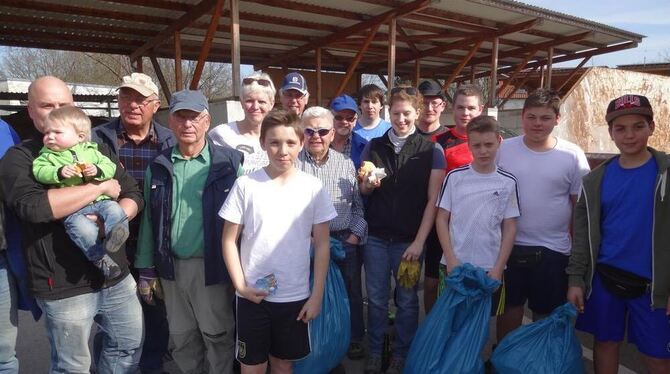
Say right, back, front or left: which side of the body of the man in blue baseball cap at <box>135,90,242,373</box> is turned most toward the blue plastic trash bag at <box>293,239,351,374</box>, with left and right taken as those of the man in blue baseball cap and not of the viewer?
left

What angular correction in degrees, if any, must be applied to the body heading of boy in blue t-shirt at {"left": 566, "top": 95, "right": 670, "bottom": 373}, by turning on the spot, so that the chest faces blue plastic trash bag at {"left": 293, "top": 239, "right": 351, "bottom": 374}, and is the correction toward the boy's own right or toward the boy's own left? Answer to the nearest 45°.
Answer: approximately 45° to the boy's own right

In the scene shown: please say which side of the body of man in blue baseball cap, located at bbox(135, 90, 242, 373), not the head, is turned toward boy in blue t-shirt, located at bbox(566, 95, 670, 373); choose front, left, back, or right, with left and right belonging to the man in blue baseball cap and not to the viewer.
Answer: left

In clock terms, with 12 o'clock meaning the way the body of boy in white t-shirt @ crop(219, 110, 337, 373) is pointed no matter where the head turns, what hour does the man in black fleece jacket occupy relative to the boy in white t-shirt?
The man in black fleece jacket is roughly at 3 o'clock from the boy in white t-shirt.

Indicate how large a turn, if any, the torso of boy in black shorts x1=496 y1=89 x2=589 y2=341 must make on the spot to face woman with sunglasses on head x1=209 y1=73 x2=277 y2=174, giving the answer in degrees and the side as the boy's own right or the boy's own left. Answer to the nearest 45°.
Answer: approximately 90° to the boy's own right

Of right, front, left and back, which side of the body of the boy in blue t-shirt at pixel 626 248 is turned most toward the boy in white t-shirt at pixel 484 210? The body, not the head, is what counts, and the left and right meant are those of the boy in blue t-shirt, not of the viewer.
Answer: right

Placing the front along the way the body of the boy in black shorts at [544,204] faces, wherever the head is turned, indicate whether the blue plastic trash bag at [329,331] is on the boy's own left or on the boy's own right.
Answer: on the boy's own right
